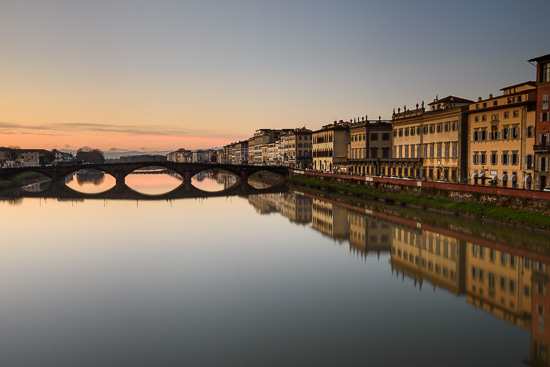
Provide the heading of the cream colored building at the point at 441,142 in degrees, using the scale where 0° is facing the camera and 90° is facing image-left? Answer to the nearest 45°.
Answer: approximately 45°
